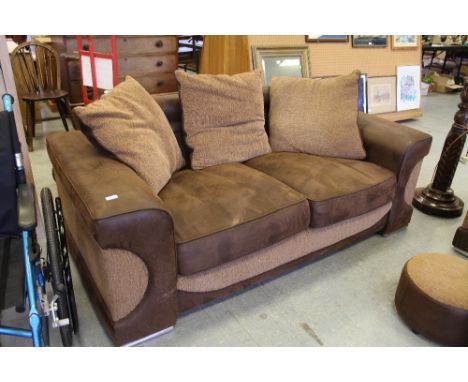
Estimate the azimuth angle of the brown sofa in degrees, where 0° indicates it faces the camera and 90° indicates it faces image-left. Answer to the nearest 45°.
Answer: approximately 315°

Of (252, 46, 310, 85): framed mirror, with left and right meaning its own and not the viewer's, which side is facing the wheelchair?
front

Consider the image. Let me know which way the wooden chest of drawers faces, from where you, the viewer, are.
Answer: facing the viewer

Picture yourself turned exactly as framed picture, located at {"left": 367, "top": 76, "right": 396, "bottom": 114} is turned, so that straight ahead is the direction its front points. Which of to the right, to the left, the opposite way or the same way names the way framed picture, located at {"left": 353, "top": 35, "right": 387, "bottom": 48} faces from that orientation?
the same way

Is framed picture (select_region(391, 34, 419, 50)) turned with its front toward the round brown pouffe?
yes

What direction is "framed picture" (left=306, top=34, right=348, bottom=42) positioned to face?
toward the camera

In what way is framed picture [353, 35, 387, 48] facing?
toward the camera

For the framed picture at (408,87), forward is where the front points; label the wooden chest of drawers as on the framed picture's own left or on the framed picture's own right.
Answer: on the framed picture's own right

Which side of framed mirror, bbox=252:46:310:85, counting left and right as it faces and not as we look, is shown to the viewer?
front
